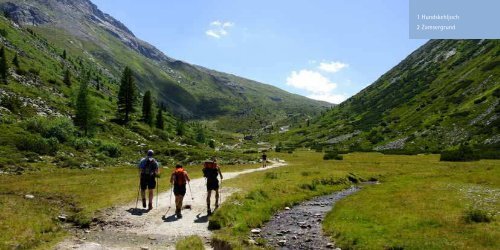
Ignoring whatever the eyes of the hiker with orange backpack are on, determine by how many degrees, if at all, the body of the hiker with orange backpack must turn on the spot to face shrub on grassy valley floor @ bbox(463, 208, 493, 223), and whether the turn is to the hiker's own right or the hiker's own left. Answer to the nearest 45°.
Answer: approximately 90° to the hiker's own right

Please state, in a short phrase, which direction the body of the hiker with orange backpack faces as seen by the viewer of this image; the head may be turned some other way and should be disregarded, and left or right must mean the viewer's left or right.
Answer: facing away from the viewer
